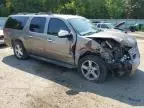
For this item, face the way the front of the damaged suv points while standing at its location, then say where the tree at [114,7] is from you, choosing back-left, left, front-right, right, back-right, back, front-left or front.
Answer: back-left
